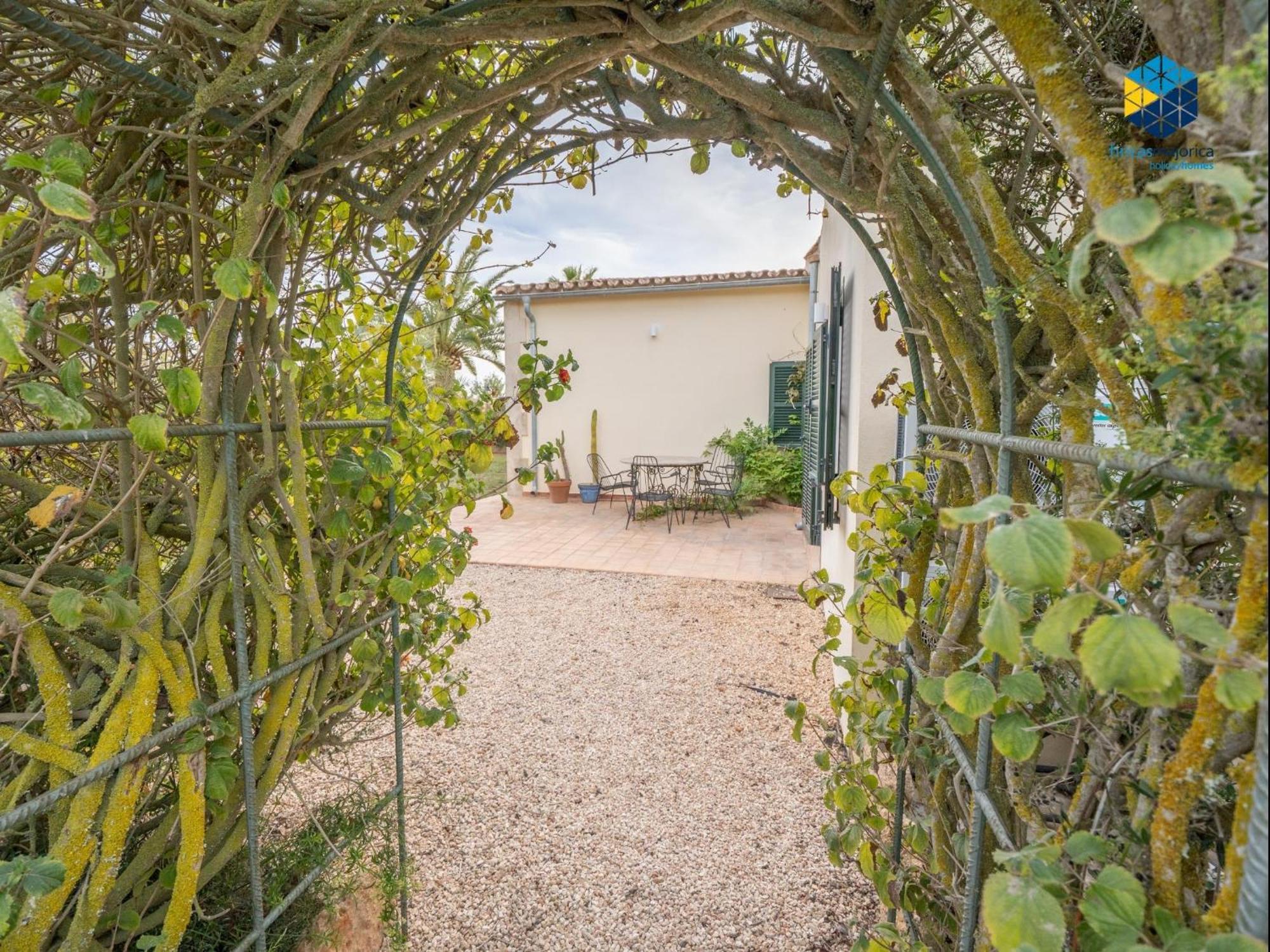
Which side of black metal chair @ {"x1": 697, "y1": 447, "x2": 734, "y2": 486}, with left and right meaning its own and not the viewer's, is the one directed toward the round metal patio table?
front

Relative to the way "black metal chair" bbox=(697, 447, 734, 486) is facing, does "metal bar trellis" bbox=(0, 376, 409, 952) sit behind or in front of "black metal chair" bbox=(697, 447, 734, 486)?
in front

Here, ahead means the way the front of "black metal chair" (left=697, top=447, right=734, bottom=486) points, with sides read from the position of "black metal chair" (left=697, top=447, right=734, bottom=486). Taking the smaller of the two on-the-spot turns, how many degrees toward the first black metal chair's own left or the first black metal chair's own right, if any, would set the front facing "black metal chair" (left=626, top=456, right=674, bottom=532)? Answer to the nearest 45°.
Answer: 0° — it already faces it

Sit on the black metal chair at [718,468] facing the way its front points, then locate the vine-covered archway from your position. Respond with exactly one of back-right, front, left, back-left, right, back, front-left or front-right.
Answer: front-left

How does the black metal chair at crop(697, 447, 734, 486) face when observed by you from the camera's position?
facing the viewer and to the left of the viewer

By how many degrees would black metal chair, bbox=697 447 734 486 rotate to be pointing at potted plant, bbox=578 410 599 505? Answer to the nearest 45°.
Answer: approximately 45° to its right

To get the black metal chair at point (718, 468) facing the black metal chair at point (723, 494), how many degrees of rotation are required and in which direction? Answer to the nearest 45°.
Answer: approximately 45° to its left

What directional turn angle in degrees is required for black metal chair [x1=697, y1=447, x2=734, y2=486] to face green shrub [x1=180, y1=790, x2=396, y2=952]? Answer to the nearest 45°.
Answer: approximately 45° to its left

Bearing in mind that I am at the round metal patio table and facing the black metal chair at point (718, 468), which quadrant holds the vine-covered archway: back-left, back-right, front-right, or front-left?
back-right
